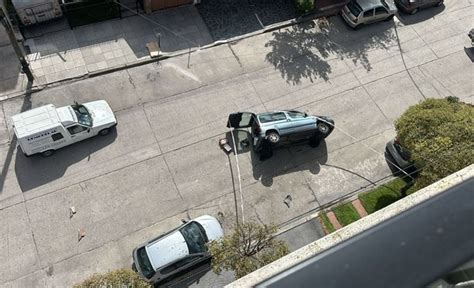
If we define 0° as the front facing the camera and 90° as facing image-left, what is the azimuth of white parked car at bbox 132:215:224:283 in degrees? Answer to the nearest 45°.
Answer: approximately 225°

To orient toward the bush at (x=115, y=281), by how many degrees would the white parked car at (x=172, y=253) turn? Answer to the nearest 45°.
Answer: approximately 180°

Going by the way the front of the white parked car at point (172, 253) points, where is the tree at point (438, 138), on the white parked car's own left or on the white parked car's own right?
on the white parked car's own right
